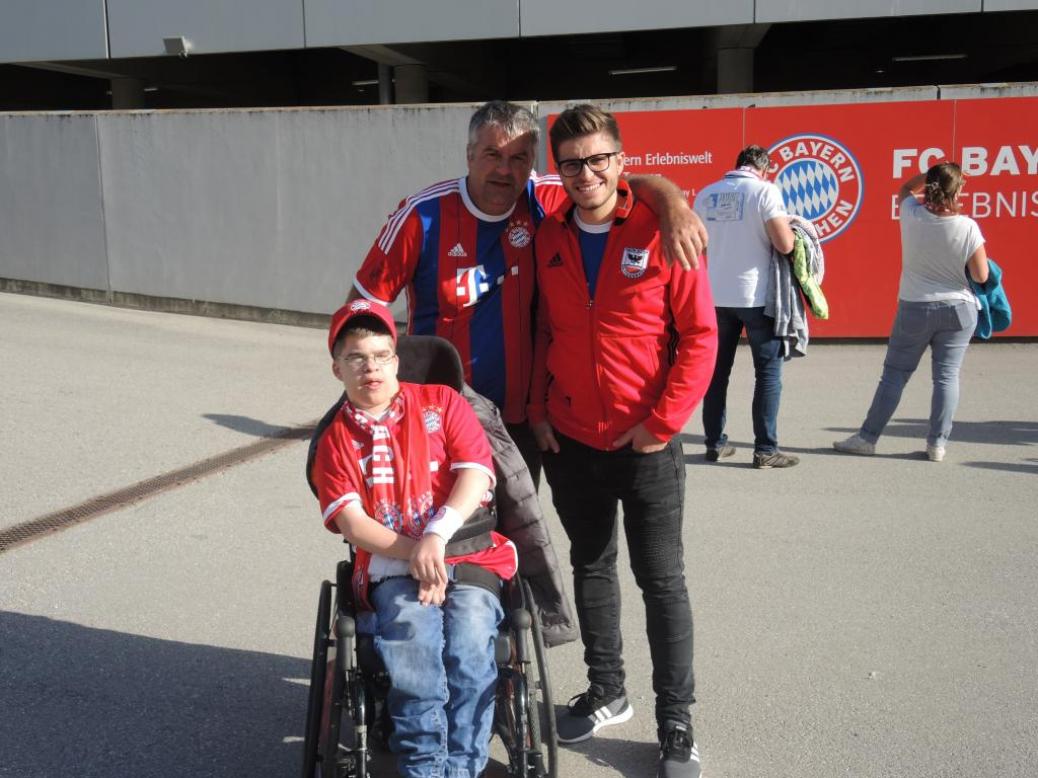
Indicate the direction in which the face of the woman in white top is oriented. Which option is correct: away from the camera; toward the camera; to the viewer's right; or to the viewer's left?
away from the camera

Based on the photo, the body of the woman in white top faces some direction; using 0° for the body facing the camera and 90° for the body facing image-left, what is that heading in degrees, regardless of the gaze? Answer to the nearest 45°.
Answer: approximately 180°

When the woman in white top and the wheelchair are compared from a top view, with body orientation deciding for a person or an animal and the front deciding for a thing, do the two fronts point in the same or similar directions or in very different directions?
very different directions

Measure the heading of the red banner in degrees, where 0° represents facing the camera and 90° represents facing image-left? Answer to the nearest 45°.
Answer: approximately 0°

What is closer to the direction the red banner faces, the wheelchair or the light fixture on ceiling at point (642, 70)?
the wheelchair

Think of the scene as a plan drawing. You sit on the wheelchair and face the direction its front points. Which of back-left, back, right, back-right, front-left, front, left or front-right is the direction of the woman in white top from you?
back-left

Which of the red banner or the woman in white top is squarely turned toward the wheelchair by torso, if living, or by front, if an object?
the red banner

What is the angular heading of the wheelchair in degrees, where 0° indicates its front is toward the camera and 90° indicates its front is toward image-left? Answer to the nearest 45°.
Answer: approximately 0°
